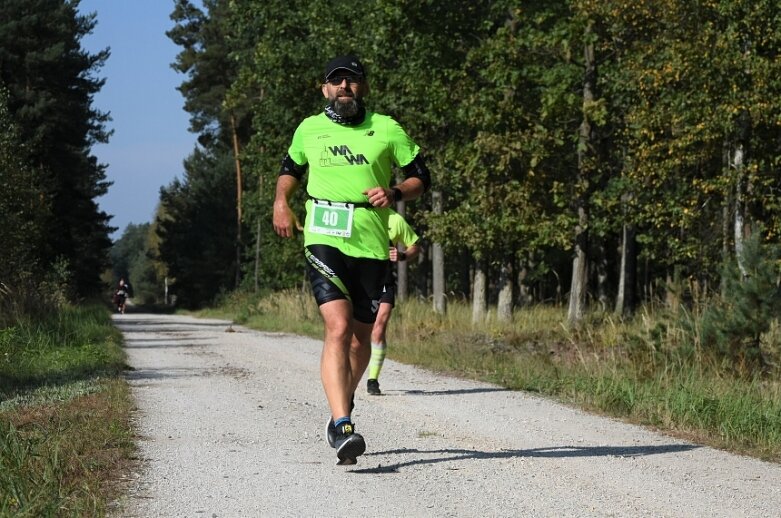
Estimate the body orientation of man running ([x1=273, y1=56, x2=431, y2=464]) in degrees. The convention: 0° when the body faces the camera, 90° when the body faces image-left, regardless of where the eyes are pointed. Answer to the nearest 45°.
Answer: approximately 0°

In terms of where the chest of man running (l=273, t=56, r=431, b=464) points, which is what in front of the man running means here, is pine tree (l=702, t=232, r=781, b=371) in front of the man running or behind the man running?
behind

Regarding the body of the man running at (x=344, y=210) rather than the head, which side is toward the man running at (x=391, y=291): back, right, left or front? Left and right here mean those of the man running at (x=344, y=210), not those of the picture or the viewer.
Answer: back
